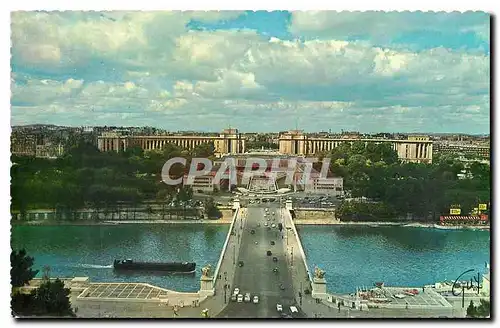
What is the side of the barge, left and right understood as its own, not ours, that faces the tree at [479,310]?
front

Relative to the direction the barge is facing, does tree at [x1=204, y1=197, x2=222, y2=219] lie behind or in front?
in front

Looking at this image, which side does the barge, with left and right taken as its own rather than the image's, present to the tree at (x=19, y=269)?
back

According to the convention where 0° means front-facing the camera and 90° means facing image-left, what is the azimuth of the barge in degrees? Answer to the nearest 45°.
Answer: approximately 270°
